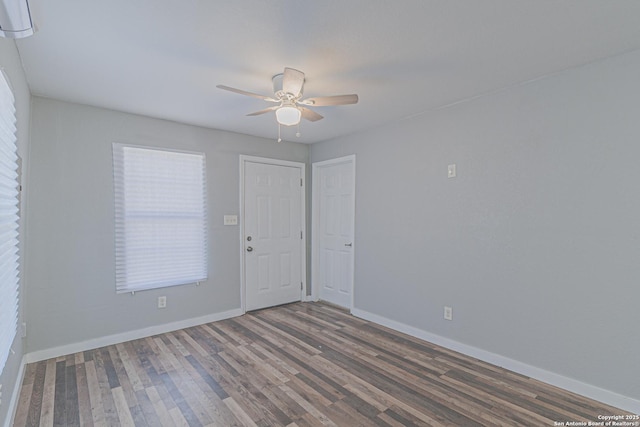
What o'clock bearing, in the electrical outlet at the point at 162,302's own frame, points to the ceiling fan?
The ceiling fan is roughly at 11 o'clock from the electrical outlet.

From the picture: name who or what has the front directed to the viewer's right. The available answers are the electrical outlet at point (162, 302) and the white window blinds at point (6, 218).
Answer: the white window blinds

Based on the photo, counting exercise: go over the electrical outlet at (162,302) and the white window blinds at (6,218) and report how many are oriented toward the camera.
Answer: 1

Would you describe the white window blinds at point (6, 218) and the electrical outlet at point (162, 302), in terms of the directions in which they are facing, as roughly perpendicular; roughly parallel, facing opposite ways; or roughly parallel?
roughly perpendicular

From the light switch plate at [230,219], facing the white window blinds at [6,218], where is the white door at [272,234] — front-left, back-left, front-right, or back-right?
back-left

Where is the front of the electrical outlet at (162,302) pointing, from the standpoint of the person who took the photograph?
facing the viewer

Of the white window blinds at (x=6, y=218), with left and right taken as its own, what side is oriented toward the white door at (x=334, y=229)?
front

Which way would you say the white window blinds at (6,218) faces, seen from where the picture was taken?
facing to the right of the viewer

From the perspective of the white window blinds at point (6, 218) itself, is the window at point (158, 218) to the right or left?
on its left

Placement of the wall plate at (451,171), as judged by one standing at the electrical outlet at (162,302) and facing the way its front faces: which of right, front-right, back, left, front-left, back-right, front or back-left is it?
front-left
